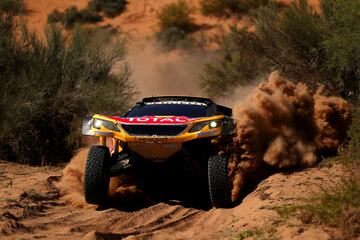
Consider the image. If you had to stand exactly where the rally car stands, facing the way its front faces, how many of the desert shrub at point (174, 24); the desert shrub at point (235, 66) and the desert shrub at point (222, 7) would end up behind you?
3

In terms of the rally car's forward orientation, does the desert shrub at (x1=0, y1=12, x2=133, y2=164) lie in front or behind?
behind

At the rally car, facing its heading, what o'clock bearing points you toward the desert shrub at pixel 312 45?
The desert shrub is roughly at 7 o'clock from the rally car.

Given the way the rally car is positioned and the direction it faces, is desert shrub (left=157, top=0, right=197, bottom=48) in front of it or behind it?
behind

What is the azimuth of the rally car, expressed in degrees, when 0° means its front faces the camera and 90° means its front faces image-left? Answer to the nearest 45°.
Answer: approximately 0°

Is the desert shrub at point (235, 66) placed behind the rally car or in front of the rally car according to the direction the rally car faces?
behind

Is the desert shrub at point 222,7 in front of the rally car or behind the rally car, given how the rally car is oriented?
behind

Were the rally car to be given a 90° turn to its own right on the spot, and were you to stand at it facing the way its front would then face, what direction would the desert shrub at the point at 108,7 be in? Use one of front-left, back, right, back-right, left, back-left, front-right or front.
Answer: right

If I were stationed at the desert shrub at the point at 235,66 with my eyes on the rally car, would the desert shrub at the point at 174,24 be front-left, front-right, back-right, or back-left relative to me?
back-right
